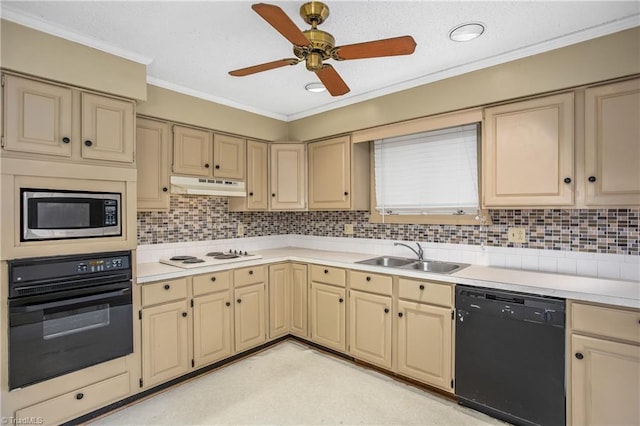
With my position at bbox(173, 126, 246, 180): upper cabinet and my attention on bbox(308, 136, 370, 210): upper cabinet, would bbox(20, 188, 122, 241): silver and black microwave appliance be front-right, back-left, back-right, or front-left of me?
back-right

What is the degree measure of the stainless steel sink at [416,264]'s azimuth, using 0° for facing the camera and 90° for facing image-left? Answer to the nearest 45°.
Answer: approximately 45°

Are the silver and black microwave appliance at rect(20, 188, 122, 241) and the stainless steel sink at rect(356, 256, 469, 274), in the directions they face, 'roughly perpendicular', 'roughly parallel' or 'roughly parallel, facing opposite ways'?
roughly perpendicular

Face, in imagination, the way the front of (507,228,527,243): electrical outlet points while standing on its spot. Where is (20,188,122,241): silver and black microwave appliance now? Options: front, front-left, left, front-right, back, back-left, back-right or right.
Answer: front-right

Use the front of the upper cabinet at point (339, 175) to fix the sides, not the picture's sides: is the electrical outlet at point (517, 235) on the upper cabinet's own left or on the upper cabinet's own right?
on the upper cabinet's own left

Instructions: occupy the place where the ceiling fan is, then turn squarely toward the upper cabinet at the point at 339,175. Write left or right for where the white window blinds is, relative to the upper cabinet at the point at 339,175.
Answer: right

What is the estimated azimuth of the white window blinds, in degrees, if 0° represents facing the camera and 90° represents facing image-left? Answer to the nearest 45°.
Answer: approximately 45°

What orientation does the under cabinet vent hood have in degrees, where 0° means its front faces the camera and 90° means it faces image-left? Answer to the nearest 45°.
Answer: approximately 315°
